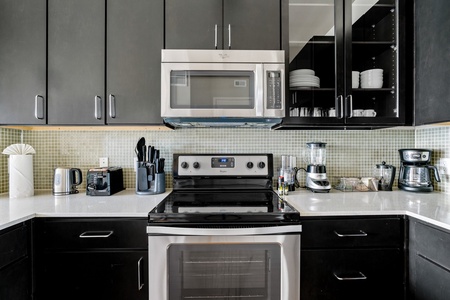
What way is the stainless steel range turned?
toward the camera

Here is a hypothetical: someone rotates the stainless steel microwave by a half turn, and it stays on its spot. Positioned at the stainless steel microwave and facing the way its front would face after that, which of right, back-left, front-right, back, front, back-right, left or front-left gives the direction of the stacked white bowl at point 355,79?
right

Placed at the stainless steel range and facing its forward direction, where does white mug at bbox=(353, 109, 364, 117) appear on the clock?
The white mug is roughly at 8 o'clock from the stainless steel range.

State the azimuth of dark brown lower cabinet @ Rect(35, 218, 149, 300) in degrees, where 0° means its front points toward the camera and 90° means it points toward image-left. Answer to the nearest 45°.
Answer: approximately 0°

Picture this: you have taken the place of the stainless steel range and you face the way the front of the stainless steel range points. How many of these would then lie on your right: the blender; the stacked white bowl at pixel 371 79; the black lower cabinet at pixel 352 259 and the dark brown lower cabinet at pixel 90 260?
1

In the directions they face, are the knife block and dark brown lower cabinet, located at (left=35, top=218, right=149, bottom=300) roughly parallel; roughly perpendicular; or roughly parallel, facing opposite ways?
roughly parallel

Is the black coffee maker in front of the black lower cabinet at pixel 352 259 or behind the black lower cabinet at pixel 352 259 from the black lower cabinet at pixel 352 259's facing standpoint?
behind

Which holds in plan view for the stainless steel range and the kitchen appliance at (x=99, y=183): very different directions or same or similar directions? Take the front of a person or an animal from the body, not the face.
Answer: same or similar directions

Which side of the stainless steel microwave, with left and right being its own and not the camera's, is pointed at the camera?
front

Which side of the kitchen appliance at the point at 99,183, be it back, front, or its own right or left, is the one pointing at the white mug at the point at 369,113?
left

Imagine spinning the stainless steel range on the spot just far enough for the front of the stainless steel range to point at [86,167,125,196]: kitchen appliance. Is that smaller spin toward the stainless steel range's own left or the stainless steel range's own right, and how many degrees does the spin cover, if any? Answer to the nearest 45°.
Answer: approximately 135° to the stainless steel range's own right

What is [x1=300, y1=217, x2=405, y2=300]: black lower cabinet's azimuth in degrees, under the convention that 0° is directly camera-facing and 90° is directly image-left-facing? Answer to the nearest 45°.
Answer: approximately 0°
